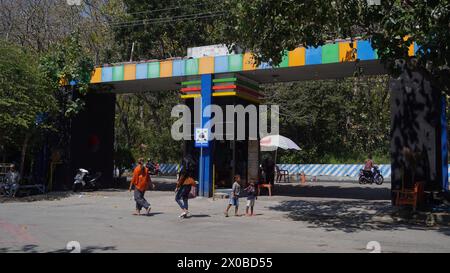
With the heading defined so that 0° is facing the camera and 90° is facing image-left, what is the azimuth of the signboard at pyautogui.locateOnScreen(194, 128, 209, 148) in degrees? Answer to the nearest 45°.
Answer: approximately 0°

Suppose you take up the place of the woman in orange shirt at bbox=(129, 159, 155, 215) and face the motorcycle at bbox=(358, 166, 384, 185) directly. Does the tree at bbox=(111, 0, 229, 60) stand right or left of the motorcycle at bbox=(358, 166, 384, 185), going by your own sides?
left

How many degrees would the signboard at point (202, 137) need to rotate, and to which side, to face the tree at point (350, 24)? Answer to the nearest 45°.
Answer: approximately 45° to its left

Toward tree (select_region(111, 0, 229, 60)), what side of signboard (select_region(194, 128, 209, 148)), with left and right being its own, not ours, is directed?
back

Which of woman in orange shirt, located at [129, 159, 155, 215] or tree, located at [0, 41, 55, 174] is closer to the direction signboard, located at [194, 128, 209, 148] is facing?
the woman in orange shirt

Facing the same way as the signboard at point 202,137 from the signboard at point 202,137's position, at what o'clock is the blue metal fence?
The blue metal fence is roughly at 7 o'clock from the signboard.

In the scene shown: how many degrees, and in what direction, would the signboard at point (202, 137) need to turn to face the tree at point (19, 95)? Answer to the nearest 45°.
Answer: approximately 90° to its right

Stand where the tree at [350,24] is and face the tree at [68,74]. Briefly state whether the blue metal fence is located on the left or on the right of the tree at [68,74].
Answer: right

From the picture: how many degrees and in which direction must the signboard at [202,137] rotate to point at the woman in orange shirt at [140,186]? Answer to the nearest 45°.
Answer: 0° — it already faces them

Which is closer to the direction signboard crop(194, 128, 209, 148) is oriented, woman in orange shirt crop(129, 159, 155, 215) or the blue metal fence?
the woman in orange shirt

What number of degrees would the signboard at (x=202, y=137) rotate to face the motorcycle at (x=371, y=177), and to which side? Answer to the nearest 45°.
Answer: approximately 135° to its left

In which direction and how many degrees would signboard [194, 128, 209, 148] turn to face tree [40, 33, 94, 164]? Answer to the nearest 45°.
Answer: approximately 135° to its right

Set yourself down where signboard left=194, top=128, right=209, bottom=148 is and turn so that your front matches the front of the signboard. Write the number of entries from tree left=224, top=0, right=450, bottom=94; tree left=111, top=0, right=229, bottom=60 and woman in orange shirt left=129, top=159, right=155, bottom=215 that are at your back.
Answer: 1
